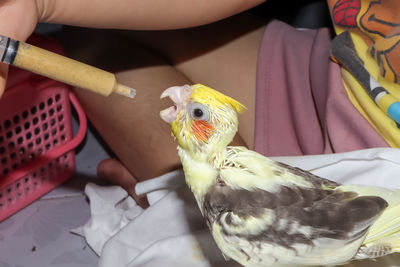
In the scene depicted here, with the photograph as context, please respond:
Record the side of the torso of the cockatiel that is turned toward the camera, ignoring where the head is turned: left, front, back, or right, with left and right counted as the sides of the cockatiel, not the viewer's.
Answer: left
